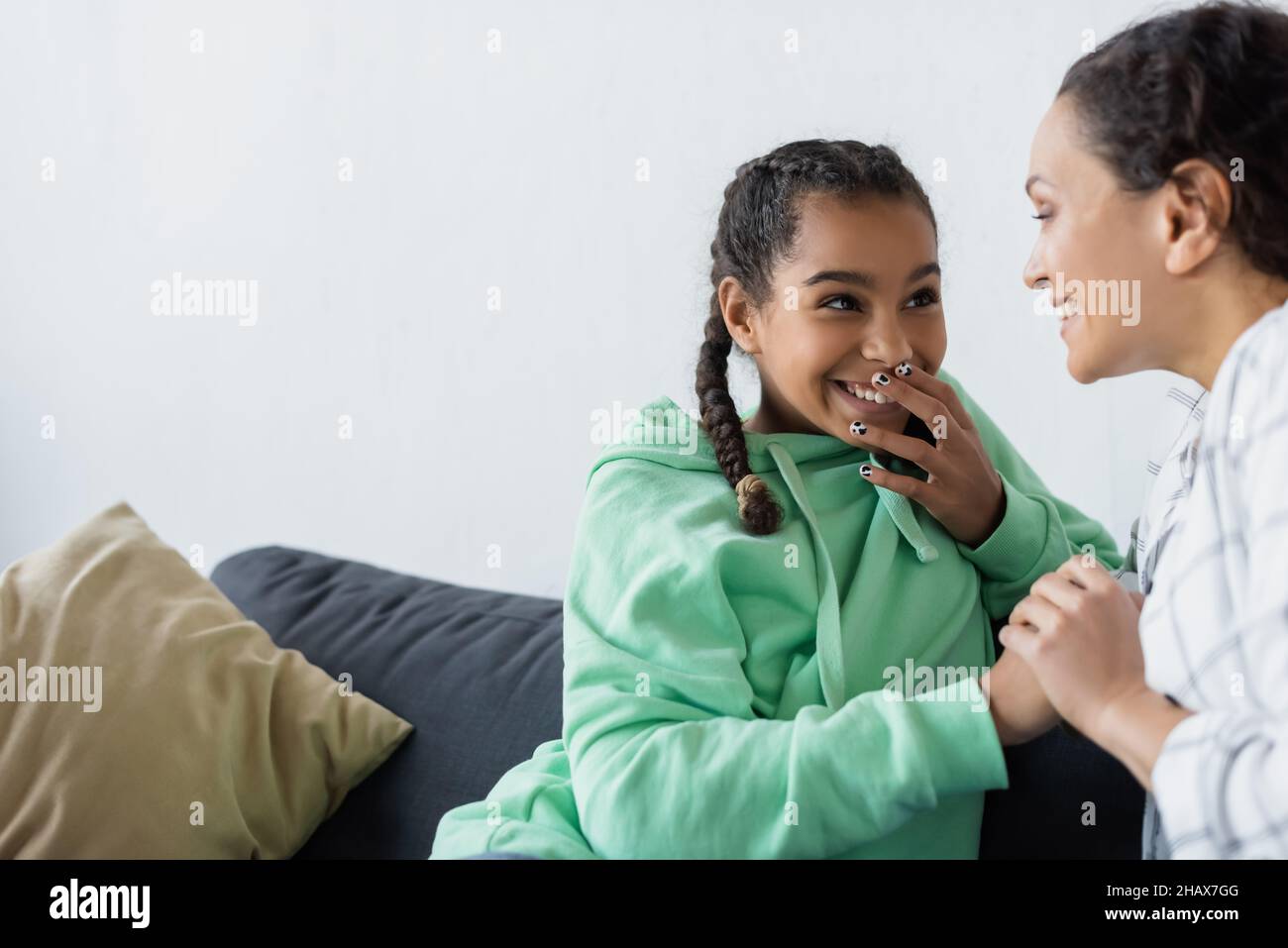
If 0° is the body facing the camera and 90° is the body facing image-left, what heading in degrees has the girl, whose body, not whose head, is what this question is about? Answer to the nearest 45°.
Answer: approximately 315°

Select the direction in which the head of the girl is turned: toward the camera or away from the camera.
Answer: toward the camera
